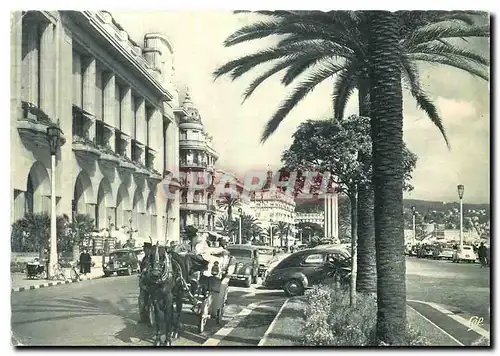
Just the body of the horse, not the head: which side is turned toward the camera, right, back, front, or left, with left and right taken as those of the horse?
front

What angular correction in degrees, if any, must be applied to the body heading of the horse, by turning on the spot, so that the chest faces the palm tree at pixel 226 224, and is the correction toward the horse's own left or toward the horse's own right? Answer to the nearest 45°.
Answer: approximately 135° to the horse's own left

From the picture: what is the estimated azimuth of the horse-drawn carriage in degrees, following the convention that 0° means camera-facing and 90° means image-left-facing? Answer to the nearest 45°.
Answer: approximately 45°

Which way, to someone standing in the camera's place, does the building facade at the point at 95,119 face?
facing the viewer and to the right of the viewer

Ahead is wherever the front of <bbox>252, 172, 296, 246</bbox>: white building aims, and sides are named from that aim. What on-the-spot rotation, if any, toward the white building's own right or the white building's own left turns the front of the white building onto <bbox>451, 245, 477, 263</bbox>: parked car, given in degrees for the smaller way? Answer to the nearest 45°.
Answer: approximately 45° to the white building's own left

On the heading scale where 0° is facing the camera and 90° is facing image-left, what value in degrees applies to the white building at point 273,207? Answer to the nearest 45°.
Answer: approximately 315°

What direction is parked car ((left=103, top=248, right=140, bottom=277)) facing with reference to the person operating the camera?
facing the viewer and to the left of the viewer
